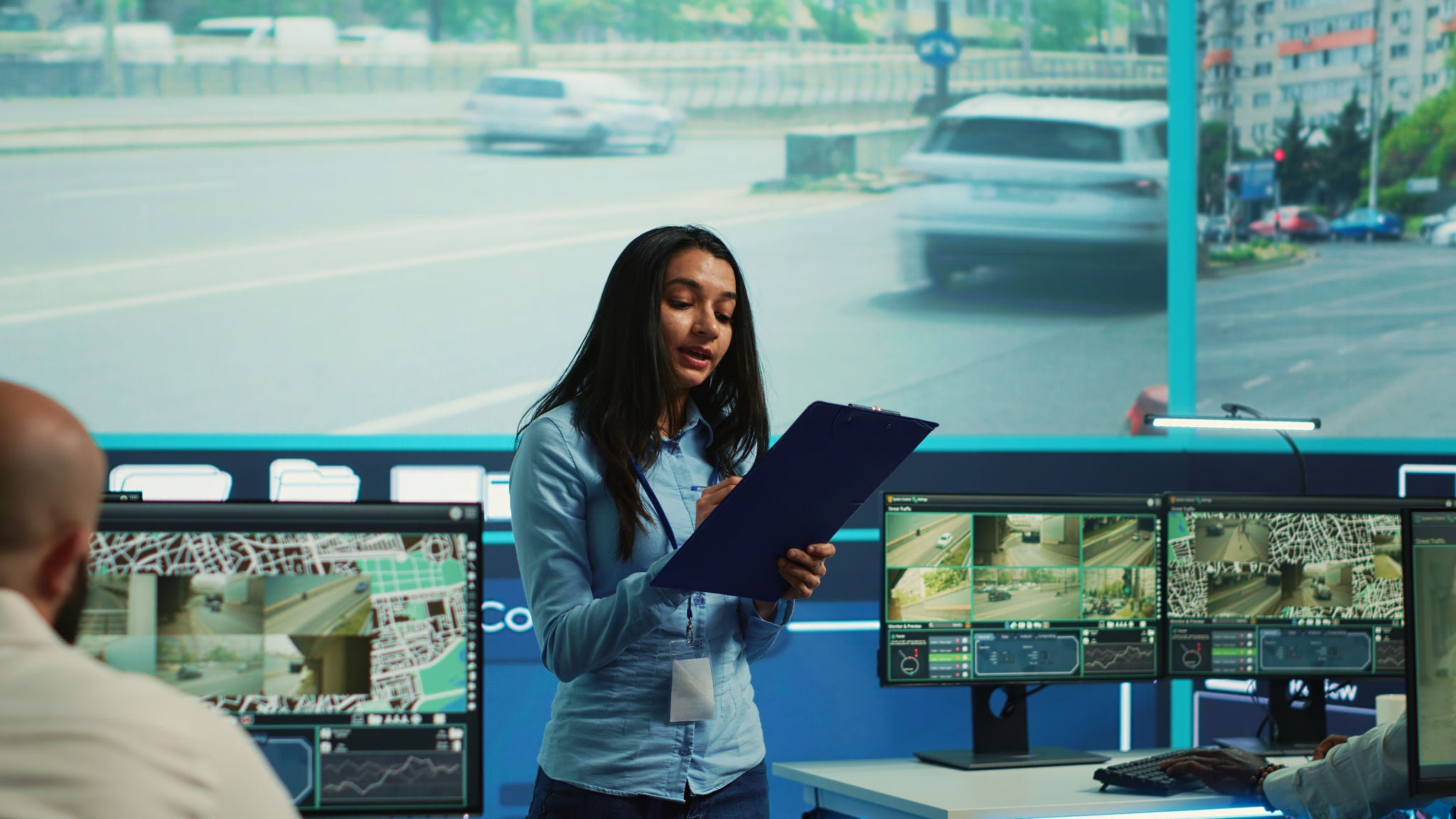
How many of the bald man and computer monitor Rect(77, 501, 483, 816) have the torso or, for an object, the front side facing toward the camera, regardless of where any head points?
1

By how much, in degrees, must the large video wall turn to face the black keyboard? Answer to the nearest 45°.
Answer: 0° — it already faces it

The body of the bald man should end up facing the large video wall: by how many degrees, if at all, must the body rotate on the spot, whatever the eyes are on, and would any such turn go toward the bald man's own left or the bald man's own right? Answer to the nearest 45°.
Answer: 0° — they already face it

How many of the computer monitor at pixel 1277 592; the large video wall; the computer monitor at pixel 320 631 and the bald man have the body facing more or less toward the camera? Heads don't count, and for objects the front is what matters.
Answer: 3

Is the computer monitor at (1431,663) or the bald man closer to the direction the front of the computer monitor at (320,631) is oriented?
the bald man

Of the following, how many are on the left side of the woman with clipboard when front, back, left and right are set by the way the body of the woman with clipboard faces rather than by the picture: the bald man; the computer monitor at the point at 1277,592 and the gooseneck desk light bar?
2

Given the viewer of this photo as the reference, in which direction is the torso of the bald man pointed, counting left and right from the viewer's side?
facing away from the viewer and to the right of the viewer

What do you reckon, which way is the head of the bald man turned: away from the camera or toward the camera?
away from the camera

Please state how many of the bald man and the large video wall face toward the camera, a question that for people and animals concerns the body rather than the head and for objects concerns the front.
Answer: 1
